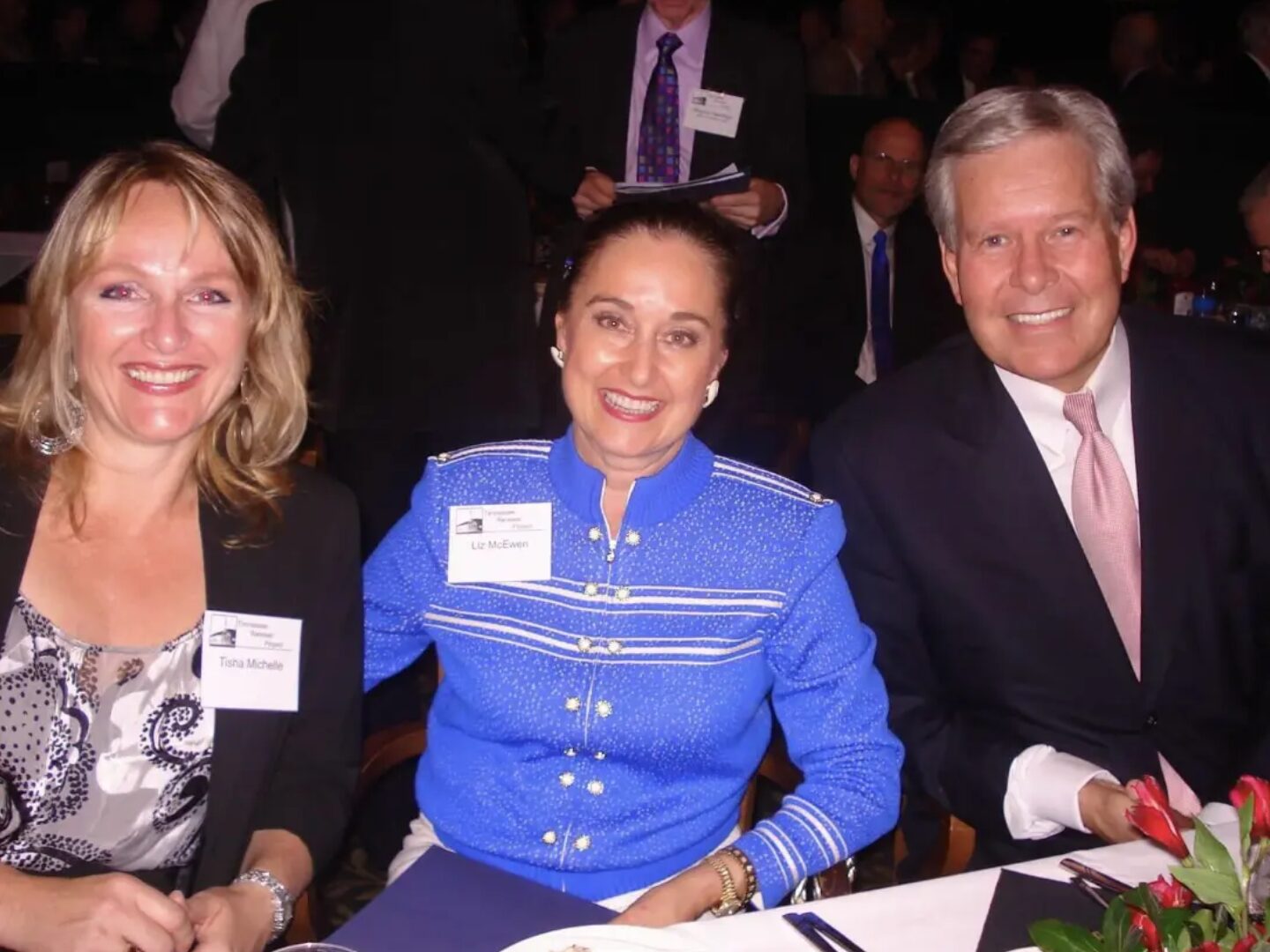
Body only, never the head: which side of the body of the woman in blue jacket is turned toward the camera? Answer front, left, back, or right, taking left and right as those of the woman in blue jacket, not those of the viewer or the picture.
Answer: front

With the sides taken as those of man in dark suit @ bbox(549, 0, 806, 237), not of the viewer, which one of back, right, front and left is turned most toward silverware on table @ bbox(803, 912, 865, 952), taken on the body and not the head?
front

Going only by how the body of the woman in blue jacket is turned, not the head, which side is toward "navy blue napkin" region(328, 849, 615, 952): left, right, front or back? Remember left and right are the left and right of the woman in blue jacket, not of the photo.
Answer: front

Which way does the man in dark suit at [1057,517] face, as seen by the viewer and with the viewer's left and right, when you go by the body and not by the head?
facing the viewer

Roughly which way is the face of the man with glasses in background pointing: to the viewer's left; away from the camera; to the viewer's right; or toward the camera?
toward the camera

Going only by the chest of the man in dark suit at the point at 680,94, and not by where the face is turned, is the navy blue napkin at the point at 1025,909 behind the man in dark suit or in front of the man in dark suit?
in front

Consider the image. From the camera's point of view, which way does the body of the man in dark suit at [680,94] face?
toward the camera

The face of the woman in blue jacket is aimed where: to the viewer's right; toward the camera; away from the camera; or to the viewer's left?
toward the camera
